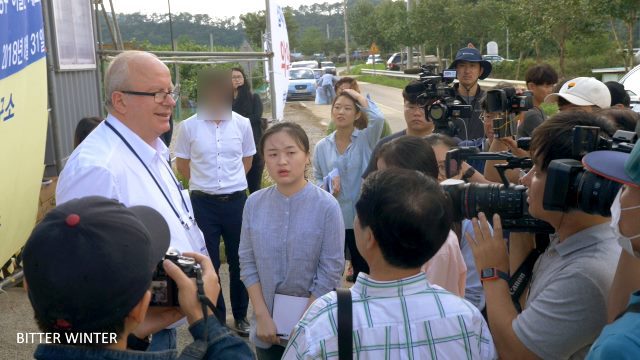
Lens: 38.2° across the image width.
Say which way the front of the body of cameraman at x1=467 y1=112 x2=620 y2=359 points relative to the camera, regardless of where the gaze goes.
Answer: to the viewer's left

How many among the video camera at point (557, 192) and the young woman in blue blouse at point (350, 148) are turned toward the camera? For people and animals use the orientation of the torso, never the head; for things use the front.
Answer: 1

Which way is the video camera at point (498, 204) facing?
to the viewer's left

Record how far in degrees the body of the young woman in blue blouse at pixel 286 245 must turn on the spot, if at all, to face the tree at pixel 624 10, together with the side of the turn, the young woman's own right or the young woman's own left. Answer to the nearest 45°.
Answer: approximately 135° to the young woman's own left

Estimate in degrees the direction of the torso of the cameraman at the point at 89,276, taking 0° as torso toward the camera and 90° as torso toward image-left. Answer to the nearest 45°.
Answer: approximately 225°

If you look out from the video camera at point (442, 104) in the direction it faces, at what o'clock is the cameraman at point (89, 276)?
The cameraman is roughly at 11 o'clock from the video camera.

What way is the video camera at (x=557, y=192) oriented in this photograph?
to the viewer's left
